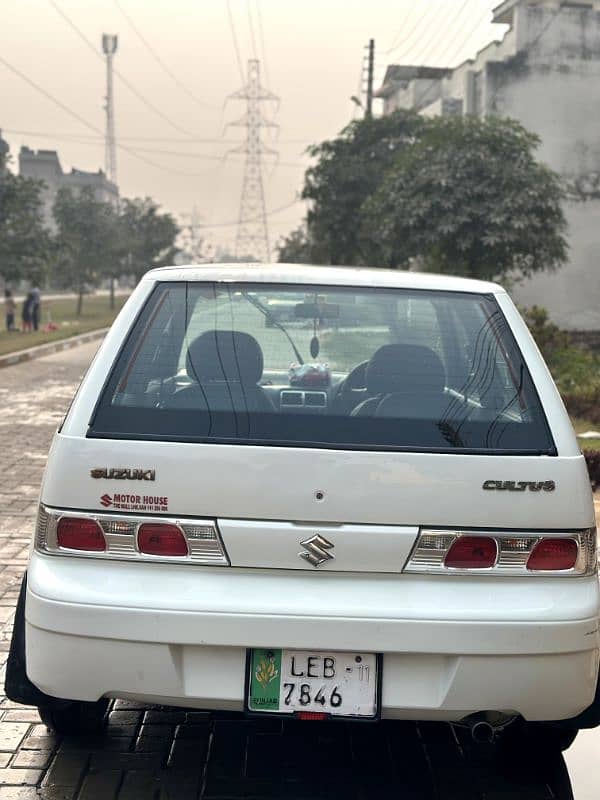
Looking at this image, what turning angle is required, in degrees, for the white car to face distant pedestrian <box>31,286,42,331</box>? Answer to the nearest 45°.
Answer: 0° — it already faces them

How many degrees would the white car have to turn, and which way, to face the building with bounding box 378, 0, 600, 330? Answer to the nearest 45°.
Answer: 0° — it already faces it

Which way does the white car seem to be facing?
away from the camera
